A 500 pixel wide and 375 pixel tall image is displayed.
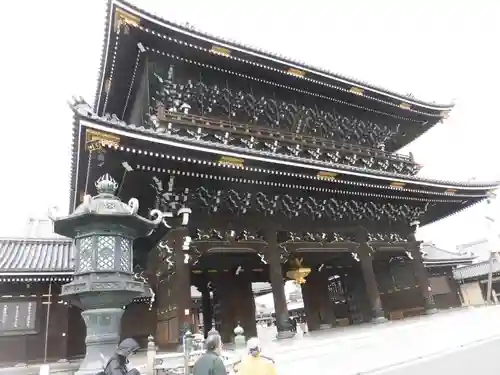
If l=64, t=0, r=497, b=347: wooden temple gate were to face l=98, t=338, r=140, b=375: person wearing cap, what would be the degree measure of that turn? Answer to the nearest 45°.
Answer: approximately 45° to its right

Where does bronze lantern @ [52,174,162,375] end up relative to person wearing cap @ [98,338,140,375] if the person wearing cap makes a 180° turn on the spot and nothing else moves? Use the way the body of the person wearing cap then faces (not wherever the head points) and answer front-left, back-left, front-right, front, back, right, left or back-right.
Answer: right

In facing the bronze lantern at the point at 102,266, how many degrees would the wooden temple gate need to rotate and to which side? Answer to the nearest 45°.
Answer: approximately 45° to its right
